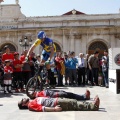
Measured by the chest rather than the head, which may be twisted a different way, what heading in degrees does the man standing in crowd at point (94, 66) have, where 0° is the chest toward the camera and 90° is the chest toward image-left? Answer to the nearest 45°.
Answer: approximately 315°

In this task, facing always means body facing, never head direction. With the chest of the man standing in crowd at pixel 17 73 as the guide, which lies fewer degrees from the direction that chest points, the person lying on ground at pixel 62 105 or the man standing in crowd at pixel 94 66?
the person lying on ground

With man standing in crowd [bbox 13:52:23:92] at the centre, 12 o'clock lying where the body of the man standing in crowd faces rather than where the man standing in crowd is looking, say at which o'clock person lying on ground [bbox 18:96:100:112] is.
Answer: The person lying on ground is roughly at 1 o'clock from the man standing in crowd.

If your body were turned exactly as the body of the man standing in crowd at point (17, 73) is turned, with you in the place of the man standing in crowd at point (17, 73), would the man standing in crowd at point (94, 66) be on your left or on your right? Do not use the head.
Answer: on your left

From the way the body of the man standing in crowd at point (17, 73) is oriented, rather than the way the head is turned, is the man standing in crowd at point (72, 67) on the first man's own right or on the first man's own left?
on the first man's own left

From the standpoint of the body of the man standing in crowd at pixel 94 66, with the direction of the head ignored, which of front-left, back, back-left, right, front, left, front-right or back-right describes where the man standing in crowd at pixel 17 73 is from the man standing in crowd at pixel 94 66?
right

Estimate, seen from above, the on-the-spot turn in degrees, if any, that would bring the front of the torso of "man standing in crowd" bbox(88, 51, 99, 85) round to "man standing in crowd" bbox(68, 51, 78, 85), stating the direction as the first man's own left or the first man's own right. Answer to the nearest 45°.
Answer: approximately 135° to the first man's own right

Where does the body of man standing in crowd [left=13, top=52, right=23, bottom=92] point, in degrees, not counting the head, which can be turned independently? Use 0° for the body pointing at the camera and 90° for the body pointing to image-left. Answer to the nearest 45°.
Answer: approximately 315°
